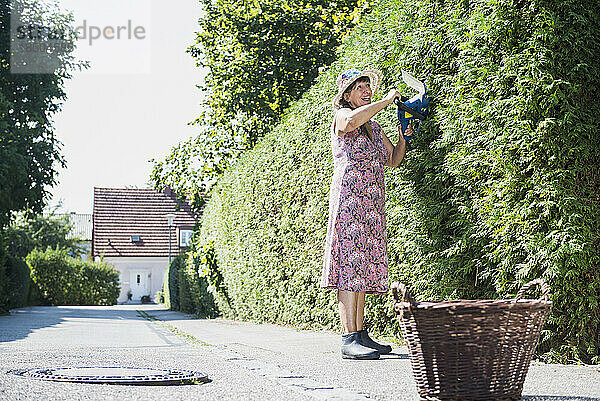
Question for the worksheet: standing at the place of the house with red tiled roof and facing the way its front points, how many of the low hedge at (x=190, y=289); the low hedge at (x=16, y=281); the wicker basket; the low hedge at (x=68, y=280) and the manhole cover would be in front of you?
5

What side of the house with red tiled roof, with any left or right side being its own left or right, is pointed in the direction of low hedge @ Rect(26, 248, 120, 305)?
front

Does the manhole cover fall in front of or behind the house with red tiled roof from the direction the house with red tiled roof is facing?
in front

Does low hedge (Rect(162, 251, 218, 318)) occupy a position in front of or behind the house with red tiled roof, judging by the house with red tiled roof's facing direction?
in front

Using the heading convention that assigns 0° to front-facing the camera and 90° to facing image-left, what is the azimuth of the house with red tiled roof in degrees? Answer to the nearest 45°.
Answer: approximately 0°

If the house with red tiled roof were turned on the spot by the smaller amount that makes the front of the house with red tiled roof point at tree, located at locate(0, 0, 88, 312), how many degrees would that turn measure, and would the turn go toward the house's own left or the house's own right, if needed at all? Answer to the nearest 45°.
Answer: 0° — it already faces it

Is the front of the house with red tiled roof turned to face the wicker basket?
yes

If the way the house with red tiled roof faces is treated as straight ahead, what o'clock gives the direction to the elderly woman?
The elderly woman is roughly at 12 o'clock from the house with red tiled roof.

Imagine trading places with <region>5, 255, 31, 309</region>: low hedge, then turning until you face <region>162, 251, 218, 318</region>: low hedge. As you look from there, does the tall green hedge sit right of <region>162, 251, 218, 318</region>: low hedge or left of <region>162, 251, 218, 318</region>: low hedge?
right

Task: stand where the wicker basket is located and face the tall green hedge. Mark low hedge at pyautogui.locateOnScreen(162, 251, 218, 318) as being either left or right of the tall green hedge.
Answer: left
